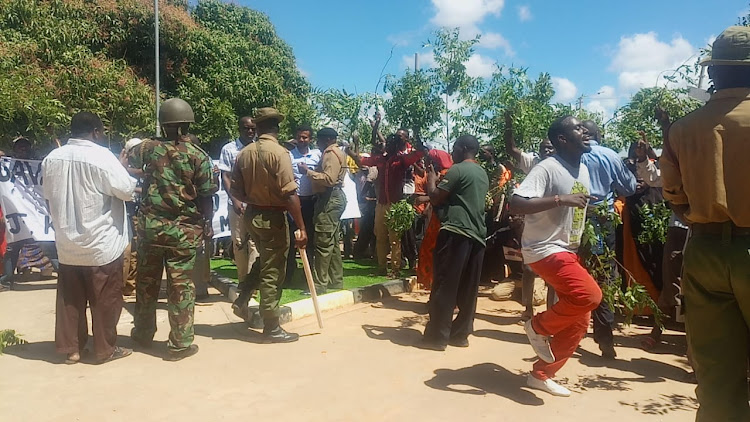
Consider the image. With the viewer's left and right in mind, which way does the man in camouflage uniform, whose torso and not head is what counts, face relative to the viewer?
facing away from the viewer

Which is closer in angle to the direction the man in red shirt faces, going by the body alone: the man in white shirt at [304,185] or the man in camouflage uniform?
the man in camouflage uniform

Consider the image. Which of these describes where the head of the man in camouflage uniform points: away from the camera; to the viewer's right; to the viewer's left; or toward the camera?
away from the camera

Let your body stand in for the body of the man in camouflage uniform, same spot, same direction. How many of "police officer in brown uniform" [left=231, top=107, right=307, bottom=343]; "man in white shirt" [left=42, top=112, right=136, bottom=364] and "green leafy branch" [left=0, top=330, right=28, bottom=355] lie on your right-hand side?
1

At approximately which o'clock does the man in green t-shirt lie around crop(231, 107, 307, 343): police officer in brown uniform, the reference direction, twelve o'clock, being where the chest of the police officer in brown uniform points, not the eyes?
The man in green t-shirt is roughly at 2 o'clock from the police officer in brown uniform.

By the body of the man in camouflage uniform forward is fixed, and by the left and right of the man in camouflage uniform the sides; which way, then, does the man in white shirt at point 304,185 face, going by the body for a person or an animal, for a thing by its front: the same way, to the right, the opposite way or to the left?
the opposite way

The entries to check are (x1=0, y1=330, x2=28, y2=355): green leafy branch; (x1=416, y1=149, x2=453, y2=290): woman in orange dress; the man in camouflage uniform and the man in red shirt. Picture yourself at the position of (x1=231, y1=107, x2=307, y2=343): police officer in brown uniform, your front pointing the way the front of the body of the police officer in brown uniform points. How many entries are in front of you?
2

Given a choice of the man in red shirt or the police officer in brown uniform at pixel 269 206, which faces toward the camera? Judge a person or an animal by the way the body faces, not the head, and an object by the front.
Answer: the man in red shirt

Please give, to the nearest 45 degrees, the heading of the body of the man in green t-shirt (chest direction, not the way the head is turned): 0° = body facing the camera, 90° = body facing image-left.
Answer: approximately 135°

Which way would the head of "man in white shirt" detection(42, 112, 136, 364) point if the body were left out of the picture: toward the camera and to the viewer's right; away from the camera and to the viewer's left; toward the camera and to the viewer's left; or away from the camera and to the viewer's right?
away from the camera and to the viewer's right

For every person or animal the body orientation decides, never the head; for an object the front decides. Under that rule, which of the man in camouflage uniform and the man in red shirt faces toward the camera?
the man in red shirt

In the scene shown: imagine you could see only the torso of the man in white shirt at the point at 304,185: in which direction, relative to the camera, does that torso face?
toward the camera

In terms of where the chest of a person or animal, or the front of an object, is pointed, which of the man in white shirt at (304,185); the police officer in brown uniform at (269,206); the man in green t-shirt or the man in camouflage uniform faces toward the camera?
the man in white shirt

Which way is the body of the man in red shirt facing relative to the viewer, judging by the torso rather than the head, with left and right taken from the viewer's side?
facing the viewer

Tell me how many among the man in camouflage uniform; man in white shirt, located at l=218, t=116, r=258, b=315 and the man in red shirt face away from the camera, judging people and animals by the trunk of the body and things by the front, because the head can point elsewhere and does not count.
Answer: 1
